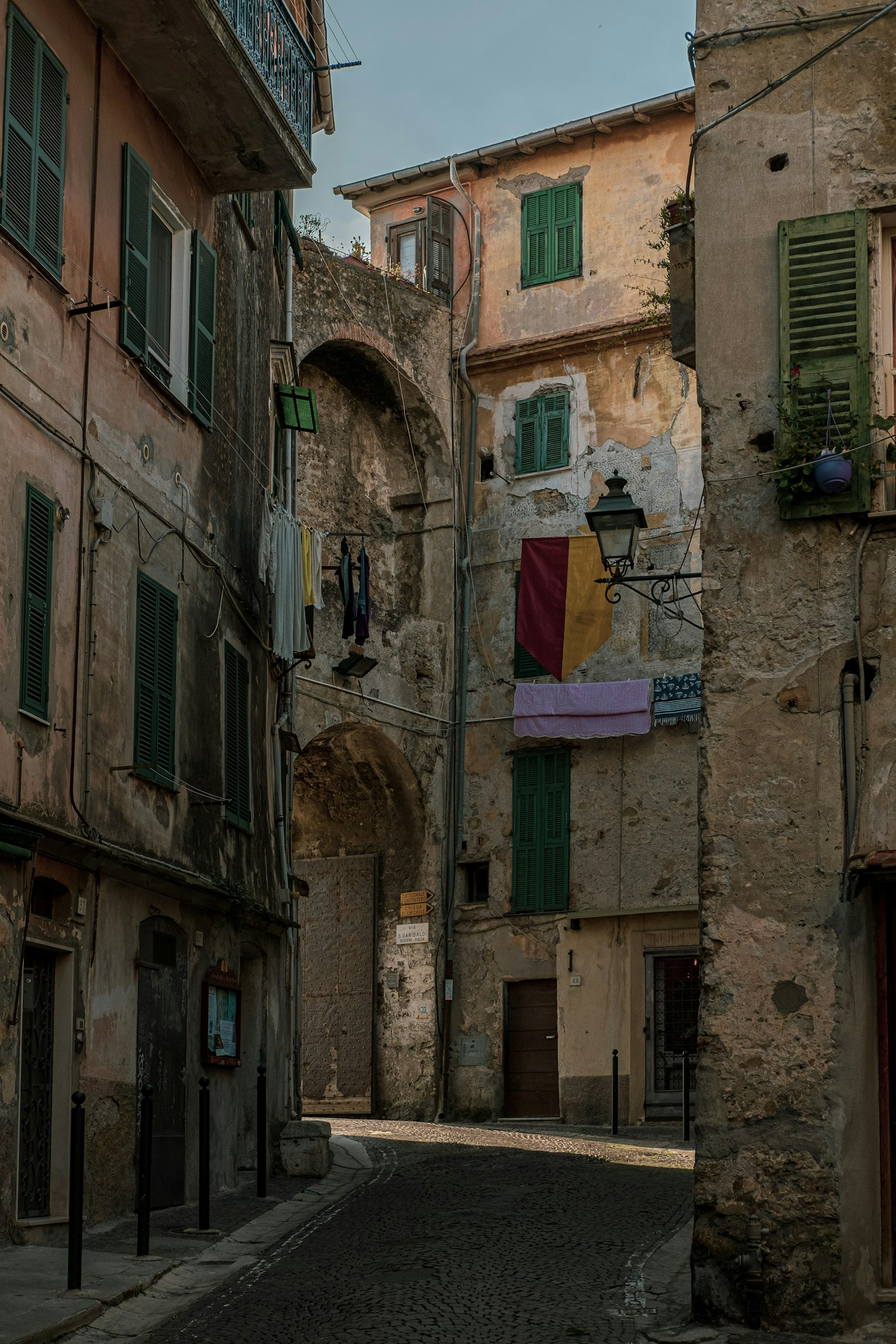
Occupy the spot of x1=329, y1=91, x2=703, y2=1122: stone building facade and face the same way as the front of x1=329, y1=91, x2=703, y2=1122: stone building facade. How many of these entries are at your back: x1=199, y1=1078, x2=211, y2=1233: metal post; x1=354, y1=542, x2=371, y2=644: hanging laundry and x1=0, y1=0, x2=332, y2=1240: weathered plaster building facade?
0

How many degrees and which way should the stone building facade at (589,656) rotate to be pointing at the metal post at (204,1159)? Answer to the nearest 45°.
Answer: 0° — it already faces it

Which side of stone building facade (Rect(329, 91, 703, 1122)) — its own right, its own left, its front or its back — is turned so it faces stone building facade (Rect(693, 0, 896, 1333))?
front

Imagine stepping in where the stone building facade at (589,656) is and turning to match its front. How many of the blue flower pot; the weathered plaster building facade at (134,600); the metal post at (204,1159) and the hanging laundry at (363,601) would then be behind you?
0

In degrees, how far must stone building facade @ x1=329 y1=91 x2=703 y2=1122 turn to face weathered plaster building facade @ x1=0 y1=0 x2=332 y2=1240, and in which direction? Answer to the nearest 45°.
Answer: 0° — it already faces it

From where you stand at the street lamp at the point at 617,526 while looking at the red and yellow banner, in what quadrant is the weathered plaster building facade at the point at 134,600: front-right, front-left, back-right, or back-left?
front-left

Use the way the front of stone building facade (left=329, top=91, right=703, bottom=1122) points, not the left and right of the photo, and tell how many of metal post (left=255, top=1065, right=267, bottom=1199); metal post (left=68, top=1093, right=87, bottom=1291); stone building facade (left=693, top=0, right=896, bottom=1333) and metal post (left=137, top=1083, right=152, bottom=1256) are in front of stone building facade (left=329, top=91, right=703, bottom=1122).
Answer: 4

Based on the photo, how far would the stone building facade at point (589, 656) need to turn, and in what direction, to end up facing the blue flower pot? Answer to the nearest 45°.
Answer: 0° — it already faces it

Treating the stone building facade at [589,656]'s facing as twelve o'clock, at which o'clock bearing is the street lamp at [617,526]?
The street lamp is roughly at 12 o'clock from the stone building facade.

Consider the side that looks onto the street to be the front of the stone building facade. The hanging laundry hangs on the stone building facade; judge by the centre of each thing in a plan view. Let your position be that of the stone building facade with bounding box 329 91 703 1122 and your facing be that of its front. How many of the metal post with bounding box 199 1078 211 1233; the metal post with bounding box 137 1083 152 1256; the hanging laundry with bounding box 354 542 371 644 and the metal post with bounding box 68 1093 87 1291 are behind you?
0

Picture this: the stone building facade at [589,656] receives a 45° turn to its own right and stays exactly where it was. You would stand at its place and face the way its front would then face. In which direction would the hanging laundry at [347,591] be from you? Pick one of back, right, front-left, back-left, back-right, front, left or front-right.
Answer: front

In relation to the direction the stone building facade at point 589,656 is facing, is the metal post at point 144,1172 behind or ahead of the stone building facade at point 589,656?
ahead

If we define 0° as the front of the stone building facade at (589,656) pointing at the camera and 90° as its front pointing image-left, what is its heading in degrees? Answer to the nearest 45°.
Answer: approximately 0°
